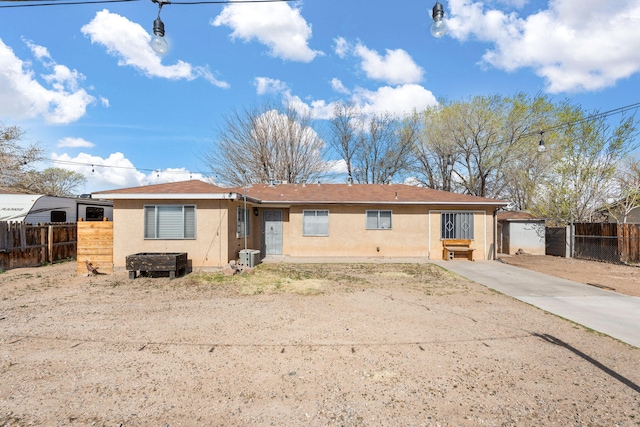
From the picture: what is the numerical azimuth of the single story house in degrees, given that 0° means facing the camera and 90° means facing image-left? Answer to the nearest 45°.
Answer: approximately 0°

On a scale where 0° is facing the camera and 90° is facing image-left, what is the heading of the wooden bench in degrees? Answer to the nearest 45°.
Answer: approximately 0°

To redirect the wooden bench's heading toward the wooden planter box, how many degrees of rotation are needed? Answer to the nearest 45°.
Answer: approximately 45° to its right

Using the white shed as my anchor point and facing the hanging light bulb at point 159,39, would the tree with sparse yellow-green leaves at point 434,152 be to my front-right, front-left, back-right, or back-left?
back-right

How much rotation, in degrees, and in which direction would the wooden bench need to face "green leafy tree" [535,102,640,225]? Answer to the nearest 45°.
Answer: approximately 135° to its left

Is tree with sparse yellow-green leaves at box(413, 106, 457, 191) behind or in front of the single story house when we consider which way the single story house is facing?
behind

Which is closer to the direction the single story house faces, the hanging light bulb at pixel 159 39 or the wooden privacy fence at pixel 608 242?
the hanging light bulb

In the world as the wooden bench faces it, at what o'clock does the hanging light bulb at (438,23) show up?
The hanging light bulb is roughly at 12 o'clock from the wooden bench.

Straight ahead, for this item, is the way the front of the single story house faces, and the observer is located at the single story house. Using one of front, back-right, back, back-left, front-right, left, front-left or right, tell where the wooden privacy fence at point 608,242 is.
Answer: left

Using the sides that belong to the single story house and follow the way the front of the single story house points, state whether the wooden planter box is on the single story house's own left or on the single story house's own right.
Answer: on the single story house's own right

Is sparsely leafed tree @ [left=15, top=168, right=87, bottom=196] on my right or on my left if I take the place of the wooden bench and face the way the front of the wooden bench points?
on my right
